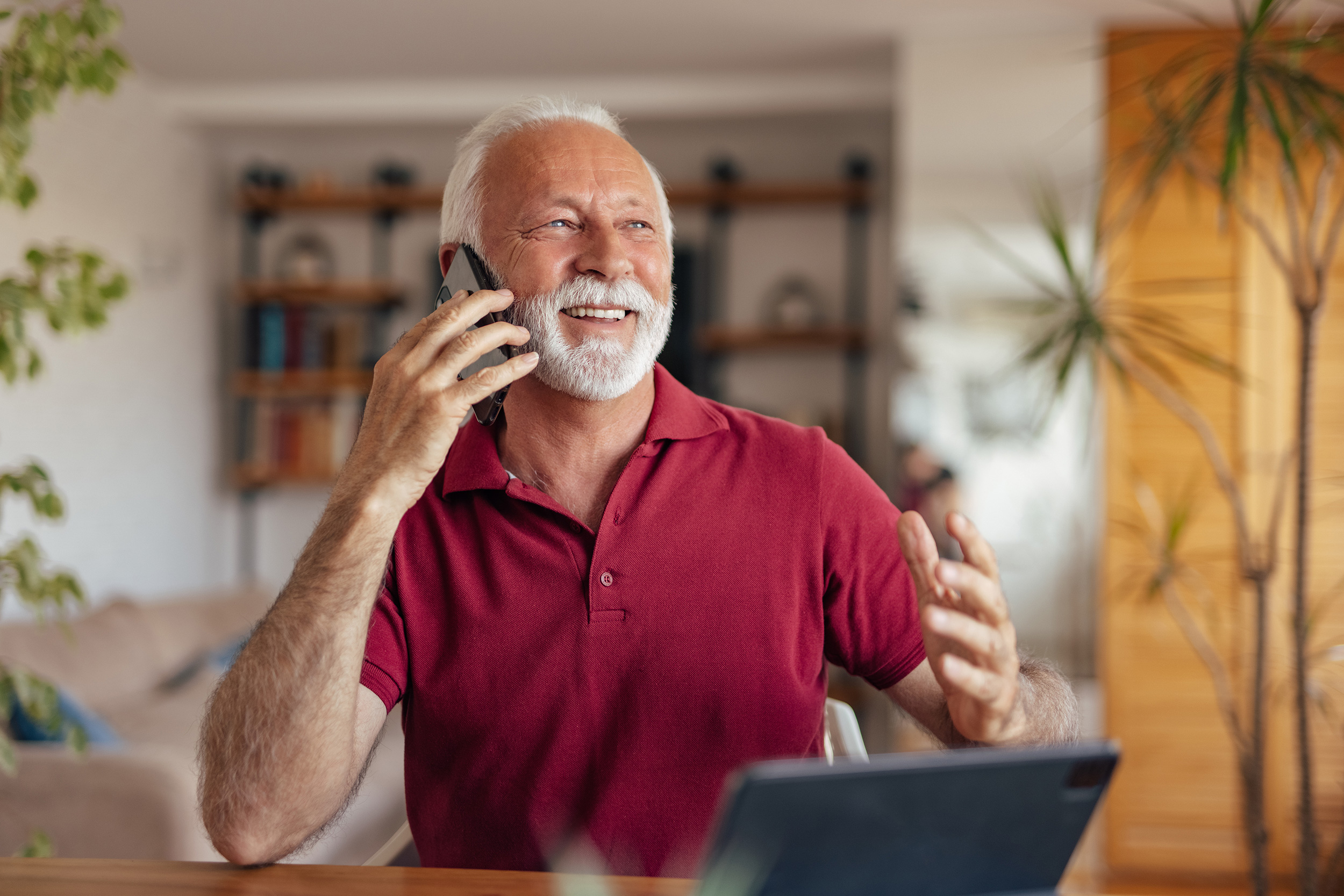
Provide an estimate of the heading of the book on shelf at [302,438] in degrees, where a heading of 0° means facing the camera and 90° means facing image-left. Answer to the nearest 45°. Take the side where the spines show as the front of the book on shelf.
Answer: approximately 0°

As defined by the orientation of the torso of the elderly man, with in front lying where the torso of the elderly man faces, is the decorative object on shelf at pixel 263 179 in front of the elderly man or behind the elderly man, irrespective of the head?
behind

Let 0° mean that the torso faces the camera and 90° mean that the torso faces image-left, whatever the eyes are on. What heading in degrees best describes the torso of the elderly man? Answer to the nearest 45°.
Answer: approximately 0°

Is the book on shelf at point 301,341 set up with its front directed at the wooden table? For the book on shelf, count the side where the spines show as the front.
yes

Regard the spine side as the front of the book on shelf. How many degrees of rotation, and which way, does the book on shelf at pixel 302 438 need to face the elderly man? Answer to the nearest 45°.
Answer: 0° — it already faces them

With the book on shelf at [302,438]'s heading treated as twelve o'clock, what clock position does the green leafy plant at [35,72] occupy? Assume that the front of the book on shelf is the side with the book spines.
The green leafy plant is roughly at 12 o'clock from the book on shelf.

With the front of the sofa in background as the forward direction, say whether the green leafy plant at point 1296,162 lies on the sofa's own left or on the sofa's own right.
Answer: on the sofa's own left
